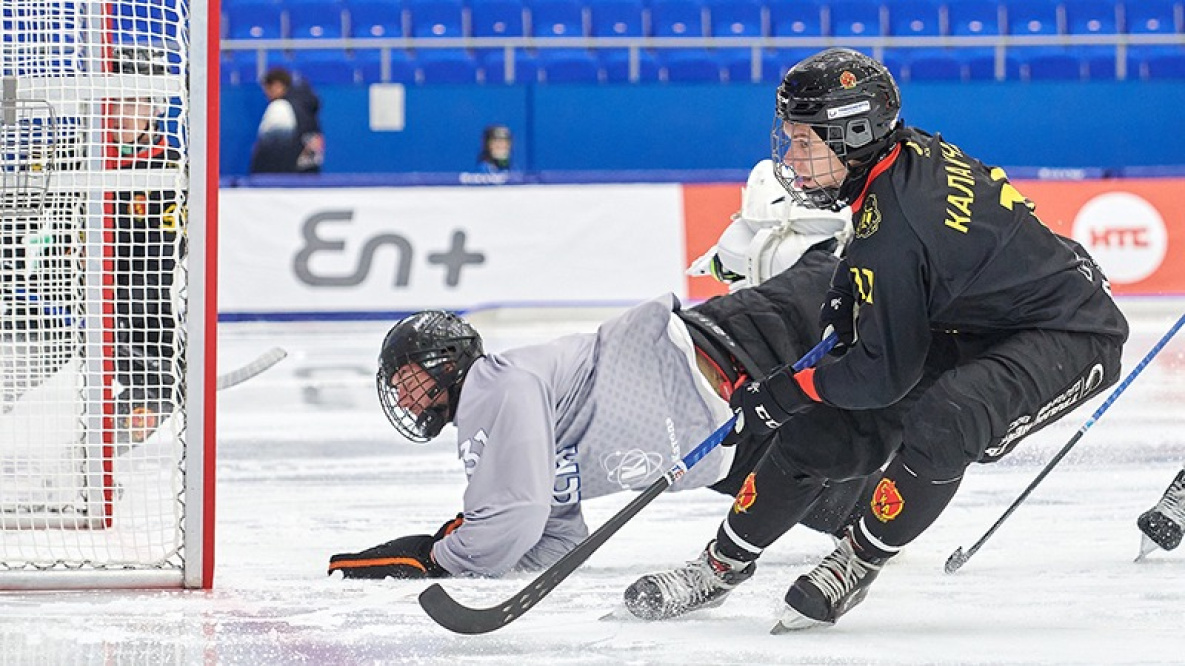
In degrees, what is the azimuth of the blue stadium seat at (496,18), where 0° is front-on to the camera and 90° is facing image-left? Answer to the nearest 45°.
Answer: approximately 0°

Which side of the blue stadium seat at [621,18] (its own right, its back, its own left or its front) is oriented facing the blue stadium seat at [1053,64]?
left

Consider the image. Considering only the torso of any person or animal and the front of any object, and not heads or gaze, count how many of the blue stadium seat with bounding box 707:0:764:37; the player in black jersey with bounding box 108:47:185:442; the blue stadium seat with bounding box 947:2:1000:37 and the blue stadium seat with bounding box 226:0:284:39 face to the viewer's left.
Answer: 0

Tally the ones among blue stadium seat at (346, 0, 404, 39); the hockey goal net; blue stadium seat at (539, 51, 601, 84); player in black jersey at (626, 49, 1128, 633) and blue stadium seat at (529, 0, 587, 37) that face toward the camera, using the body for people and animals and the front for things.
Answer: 3

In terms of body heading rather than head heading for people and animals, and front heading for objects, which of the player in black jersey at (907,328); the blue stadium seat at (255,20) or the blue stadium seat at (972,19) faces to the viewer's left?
the player in black jersey

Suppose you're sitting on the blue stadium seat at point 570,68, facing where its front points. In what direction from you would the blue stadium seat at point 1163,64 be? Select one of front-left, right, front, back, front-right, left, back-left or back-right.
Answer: left

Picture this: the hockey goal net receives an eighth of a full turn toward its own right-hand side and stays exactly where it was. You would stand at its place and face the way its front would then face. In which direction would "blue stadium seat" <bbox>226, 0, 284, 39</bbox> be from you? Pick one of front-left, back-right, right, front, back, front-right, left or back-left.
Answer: back-left

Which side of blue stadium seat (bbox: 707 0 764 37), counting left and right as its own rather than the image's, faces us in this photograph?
front

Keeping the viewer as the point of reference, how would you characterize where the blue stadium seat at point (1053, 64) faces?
facing the viewer

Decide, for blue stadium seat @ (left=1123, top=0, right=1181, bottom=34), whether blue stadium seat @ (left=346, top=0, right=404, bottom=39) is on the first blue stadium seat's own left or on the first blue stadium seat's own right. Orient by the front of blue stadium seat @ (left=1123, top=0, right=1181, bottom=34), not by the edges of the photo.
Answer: on the first blue stadium seat's own right

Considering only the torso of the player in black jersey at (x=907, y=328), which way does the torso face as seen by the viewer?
to the viewer's left

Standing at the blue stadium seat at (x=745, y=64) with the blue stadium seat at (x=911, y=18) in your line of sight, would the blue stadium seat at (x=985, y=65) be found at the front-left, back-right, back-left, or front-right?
front-right

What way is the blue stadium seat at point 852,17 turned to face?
toward the camera

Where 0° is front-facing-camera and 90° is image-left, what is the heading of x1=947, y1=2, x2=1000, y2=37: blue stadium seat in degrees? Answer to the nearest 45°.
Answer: approximately 0°

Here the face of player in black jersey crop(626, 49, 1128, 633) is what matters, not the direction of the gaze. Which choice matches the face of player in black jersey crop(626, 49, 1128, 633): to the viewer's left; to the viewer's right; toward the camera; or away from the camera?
to the viewer's left
